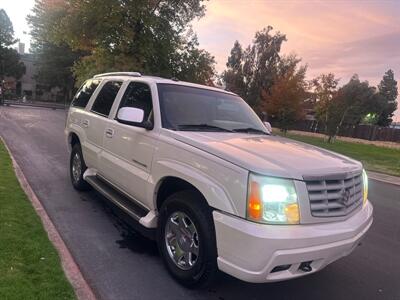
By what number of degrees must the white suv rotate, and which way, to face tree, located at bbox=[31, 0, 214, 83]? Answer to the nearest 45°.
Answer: approximately 135° to its left

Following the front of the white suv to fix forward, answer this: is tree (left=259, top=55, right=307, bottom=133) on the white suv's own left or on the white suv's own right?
on the white suv's own left

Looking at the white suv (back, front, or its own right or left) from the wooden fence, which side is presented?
left

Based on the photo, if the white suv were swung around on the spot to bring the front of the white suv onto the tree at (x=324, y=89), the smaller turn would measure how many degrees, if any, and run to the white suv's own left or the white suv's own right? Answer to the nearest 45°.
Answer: approximately 135° to the white suv's own left

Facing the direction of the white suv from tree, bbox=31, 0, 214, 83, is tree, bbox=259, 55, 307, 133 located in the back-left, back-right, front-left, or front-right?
back-left

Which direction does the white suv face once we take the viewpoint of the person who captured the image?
facing the viewer and to the right of the viewer
